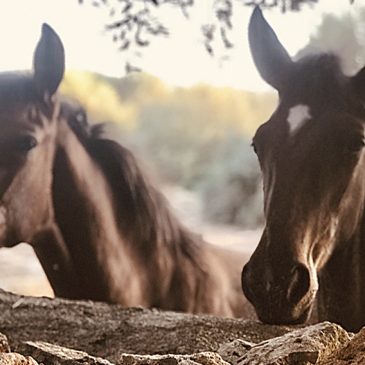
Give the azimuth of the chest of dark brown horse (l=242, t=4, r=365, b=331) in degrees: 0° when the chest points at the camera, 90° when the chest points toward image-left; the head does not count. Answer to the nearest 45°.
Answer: approximately 45°
